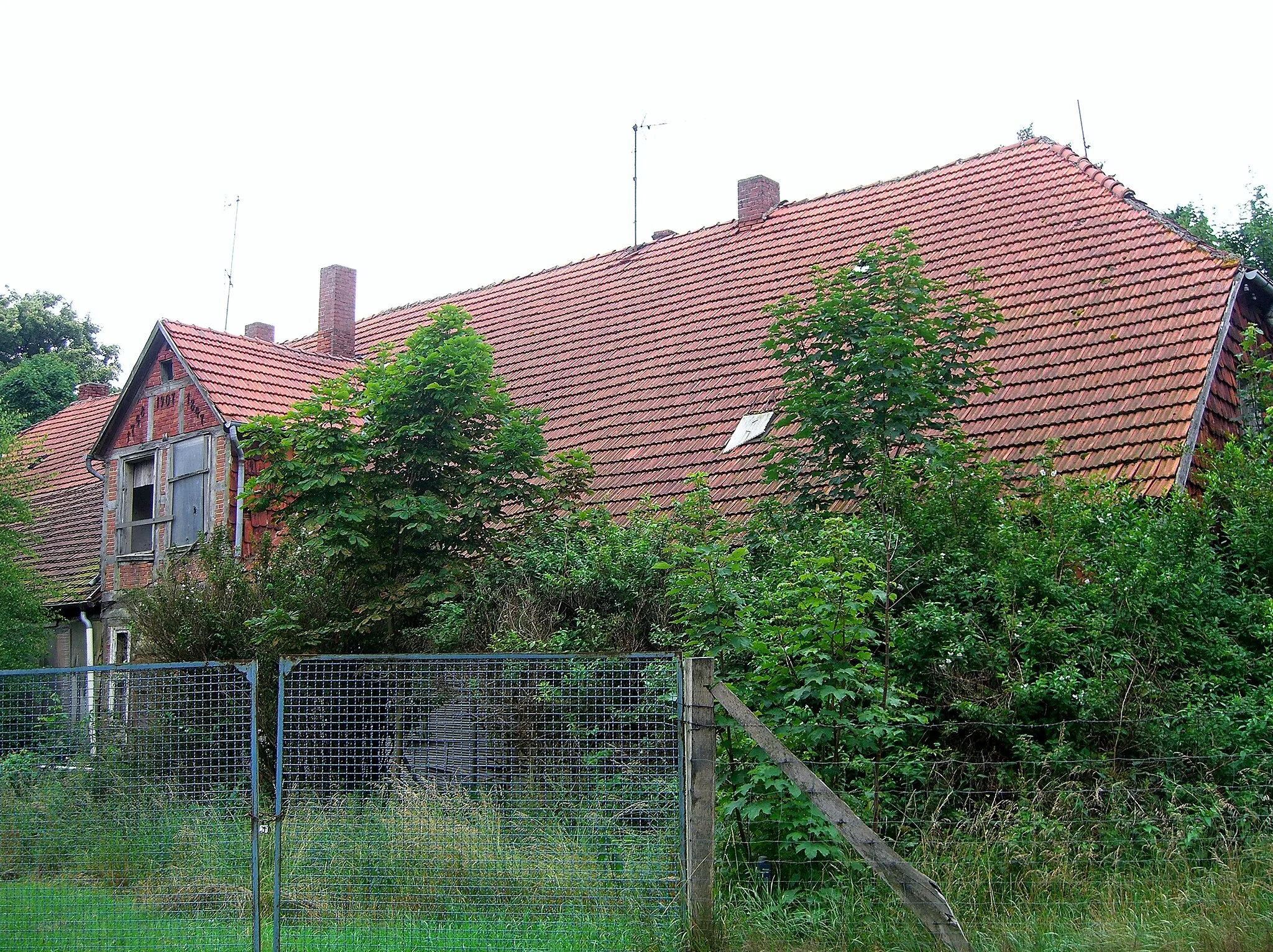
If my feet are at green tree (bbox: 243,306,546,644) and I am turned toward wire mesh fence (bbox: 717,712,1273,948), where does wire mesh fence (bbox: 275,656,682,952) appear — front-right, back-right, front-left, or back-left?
front-right

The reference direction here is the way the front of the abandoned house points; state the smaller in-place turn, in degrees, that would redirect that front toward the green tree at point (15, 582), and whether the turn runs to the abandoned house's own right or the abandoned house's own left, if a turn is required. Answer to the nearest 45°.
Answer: approximately 45° to the abandoned house's own right

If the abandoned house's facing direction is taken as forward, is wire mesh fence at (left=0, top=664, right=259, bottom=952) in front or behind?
in front

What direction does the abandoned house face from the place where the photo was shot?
facing the viewer and to the left of the viewer

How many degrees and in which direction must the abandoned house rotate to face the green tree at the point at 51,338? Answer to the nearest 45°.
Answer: approximately 90° to its right

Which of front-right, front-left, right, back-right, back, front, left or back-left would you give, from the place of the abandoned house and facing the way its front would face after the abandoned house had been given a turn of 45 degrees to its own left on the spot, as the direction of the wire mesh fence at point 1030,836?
front
